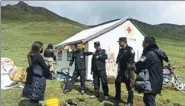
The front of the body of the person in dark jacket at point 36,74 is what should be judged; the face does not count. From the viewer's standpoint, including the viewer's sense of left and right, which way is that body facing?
facing to the right of the viewer

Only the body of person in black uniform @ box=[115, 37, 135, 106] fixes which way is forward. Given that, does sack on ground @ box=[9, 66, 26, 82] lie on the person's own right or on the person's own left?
on the person's own right

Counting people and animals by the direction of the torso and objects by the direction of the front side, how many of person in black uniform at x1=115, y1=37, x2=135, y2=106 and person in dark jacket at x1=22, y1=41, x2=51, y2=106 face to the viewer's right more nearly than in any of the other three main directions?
1

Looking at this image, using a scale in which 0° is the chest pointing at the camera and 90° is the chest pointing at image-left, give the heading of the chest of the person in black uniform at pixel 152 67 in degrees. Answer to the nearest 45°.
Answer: approximately 90°

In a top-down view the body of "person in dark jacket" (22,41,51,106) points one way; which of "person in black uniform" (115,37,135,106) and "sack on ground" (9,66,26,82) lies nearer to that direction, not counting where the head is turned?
the person in black uniform

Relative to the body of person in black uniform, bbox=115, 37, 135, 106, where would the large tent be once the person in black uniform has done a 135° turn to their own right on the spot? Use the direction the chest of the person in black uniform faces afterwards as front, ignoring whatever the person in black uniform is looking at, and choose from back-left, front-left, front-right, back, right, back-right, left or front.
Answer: front

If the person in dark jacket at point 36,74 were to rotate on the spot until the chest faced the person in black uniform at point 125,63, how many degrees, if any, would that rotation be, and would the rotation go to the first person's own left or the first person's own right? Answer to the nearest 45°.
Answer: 0° — they already face them

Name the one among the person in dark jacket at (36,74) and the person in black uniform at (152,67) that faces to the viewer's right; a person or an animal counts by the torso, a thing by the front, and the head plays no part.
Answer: the person in dark jacket

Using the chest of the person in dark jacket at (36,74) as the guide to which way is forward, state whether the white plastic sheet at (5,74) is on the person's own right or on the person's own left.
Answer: on the person's own left
